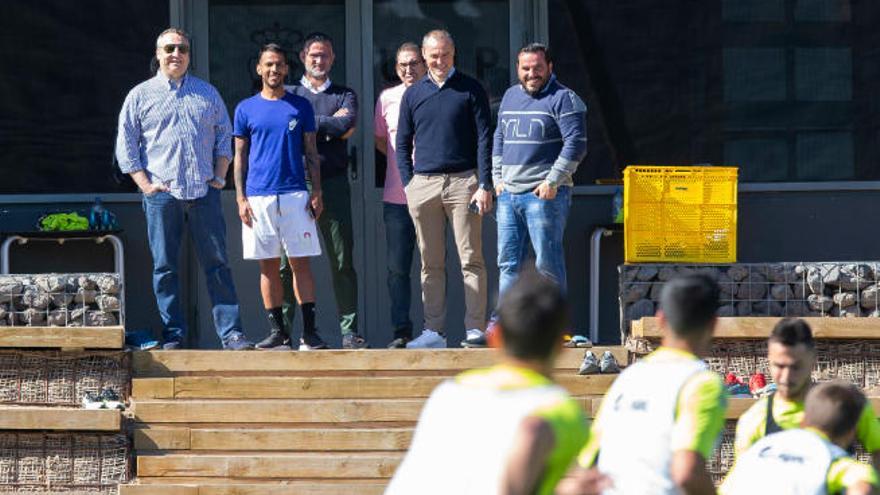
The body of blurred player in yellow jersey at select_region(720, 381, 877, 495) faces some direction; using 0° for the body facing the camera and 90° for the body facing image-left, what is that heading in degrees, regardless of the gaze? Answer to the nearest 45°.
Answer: approximately 225°

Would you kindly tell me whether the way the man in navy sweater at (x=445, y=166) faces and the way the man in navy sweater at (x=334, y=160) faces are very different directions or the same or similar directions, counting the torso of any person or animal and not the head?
same or similar directions

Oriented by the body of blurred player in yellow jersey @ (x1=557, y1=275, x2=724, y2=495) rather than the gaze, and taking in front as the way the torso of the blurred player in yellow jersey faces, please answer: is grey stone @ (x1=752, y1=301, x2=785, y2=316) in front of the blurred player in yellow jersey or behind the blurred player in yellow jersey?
in front

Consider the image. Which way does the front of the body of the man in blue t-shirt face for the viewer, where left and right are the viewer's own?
facing the viewer

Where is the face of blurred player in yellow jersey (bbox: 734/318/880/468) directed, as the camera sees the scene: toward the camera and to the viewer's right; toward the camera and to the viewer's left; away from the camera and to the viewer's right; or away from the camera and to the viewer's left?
toward the camera and to the viewer's left

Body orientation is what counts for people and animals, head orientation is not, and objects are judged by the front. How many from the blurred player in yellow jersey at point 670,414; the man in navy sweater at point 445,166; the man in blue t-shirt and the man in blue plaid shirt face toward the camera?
3

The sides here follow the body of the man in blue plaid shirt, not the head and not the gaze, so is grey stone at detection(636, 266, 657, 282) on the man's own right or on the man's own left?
on the man's own left

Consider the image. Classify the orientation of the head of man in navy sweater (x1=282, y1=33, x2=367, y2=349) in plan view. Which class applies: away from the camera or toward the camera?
toward the camera

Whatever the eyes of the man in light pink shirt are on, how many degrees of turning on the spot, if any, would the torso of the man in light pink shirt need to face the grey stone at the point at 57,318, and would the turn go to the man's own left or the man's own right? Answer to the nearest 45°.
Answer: approximately 90° to the man's own right

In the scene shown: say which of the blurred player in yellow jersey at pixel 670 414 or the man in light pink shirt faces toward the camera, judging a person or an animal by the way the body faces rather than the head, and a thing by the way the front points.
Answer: the man in light pink shirt

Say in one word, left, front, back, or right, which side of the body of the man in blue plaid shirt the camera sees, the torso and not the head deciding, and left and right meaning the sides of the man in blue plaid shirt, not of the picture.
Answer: front

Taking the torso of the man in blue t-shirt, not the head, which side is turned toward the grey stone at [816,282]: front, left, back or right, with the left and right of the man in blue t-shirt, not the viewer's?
left

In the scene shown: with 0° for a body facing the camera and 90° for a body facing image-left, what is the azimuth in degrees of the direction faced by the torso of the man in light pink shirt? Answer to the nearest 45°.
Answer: approximately 0°

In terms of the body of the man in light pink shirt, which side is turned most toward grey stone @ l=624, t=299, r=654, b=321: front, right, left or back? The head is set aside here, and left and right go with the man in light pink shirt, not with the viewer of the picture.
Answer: left

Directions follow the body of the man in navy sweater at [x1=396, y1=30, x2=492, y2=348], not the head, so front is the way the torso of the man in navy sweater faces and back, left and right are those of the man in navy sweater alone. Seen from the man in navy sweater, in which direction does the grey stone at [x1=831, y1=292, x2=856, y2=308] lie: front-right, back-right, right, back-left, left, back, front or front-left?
left

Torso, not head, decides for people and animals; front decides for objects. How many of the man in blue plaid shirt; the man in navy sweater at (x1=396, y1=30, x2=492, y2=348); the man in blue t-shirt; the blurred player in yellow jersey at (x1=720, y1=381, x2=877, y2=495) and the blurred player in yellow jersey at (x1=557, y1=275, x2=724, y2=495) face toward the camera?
3
